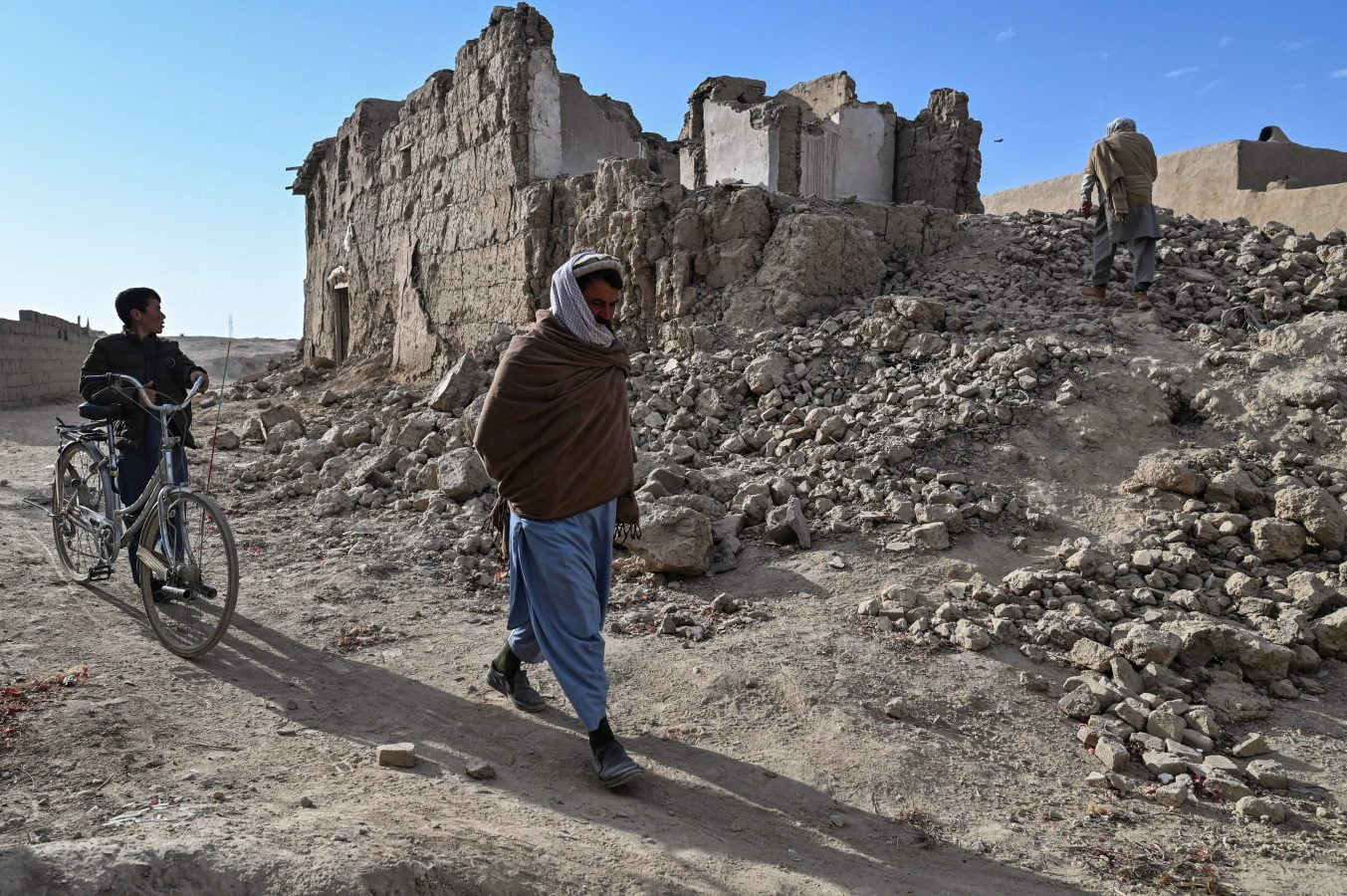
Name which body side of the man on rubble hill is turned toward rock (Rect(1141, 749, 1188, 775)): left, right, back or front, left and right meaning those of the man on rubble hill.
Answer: back

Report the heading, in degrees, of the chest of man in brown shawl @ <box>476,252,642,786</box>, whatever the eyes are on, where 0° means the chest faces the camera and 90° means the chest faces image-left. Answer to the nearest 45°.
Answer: approximately 315°

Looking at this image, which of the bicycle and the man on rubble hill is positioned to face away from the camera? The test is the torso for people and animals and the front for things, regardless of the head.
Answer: the man on rubble hill

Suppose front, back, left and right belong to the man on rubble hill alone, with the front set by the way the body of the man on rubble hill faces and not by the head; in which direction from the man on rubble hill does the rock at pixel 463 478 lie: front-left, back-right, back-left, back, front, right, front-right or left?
back-left

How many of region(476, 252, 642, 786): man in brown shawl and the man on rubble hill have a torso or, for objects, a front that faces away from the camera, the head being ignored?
1

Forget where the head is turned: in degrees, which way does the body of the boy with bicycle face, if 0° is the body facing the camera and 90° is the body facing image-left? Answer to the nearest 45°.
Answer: approximately 315°

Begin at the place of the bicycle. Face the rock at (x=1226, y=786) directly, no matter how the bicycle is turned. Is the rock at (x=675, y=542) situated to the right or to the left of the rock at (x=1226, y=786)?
left

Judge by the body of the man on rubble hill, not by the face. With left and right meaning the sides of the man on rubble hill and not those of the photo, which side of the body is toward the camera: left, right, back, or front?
back

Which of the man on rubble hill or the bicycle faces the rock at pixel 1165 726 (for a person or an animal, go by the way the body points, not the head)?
the bicycle

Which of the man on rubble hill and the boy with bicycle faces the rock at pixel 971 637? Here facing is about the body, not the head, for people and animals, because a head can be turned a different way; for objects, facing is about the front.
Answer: the boy with bicycle

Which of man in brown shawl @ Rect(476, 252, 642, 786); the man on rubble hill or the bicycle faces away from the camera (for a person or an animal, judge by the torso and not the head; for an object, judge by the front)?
the man on rubble hill

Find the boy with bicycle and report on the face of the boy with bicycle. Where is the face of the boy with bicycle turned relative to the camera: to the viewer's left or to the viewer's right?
to the viewer's right

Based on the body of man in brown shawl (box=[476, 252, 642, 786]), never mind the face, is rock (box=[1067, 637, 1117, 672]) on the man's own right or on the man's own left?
on the man's own left

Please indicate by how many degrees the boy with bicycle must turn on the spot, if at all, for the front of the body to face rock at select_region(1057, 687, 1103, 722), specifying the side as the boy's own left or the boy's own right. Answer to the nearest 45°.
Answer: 0° — they already face it

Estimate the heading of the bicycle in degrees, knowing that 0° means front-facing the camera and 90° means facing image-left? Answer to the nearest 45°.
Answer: approximately 315°
